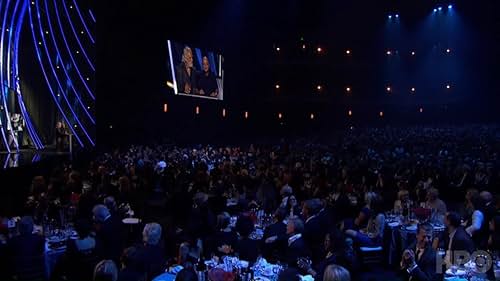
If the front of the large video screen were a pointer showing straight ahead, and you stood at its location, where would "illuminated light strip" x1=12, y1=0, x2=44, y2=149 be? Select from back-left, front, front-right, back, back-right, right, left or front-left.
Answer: back-right

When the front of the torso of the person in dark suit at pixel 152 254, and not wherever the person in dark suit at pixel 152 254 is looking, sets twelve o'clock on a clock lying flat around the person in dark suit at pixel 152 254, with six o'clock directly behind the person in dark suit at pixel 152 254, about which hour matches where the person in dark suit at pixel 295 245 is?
the person in dark suit at pixel 295 245 is roughly at 3 o'clock from the person in dark suit at pixel 152 254.

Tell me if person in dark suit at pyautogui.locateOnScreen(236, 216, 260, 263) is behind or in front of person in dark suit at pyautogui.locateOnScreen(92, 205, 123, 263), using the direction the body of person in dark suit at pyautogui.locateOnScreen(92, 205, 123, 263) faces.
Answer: behind

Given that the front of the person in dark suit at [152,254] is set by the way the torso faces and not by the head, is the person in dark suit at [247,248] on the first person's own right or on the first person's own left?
on the first person's own right

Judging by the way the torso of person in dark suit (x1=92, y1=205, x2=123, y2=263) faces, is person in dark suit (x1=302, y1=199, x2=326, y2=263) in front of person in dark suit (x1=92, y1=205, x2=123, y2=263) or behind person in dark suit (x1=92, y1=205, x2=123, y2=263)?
behind

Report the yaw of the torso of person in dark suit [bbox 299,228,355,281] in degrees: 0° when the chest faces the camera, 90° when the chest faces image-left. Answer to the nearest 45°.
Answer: approximately 90°

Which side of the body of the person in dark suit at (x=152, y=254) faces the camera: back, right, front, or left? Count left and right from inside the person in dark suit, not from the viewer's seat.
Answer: back

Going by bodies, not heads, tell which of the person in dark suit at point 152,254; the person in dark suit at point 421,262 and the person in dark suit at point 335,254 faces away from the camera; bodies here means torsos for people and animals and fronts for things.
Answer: the person in dark suit at point 152,254

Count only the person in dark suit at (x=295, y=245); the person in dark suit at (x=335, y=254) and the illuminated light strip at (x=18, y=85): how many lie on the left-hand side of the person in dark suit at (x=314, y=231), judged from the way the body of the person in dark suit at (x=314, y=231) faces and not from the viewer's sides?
2

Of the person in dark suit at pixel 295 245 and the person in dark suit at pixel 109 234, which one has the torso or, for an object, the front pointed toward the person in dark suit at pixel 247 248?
the person in dark suit at pixel 295 245

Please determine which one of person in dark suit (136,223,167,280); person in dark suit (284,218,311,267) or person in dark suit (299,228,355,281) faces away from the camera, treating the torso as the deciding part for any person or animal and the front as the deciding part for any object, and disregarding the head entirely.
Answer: person in dark suit (136,223,167,280)
